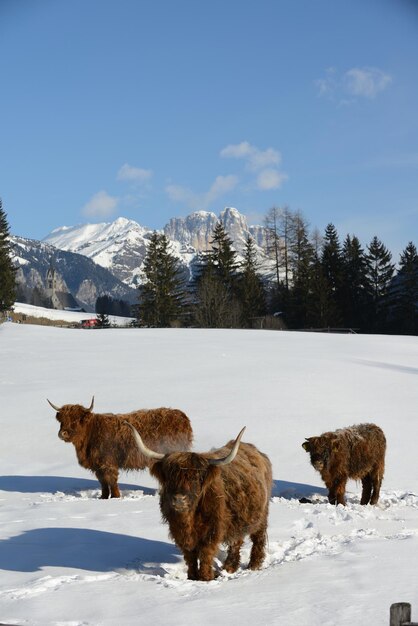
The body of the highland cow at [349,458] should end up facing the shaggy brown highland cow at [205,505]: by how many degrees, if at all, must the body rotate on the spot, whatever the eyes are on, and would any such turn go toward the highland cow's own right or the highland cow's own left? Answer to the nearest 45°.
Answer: approximately 45° to the highland cow's own left

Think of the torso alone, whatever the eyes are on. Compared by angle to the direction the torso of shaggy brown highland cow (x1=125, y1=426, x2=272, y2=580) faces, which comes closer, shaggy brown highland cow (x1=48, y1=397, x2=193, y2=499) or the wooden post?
the wooden post

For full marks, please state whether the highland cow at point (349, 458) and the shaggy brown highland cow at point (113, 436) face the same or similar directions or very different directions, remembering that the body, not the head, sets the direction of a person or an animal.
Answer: same or similar directions

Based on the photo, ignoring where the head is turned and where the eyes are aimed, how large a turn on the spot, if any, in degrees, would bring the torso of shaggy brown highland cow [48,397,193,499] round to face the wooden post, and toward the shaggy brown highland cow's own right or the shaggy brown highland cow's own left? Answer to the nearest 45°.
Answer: approximately 90° to the shaggy brown highland cow's own left

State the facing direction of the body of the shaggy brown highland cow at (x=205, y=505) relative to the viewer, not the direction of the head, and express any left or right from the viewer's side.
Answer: facing the viewer and to the left of the viewer

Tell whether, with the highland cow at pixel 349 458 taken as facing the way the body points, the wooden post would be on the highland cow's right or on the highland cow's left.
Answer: on the highland cow's left

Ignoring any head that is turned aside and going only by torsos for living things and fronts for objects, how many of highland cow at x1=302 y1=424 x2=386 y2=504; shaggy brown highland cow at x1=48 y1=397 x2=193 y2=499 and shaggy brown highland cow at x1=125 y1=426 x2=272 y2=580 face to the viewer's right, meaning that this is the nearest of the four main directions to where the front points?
0

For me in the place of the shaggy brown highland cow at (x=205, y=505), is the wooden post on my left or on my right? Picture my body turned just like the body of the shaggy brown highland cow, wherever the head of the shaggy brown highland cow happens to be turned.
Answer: on my left

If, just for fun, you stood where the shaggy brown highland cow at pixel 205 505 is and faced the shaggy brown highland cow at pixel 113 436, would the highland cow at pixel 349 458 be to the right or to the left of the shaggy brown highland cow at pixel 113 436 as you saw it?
right

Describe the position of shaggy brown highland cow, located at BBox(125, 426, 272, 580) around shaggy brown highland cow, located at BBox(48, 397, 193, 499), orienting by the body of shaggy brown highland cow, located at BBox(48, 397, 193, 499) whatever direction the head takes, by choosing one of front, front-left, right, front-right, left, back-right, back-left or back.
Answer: left

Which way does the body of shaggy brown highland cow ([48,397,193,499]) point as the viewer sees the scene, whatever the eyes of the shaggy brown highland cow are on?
to the viewer's left
